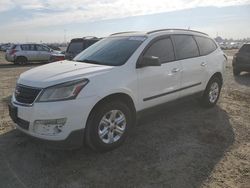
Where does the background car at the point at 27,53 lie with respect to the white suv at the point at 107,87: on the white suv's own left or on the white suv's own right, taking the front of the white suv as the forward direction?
on the white suv's own right

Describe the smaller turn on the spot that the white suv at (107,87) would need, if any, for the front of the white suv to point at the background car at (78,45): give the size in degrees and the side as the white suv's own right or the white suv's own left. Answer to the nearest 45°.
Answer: approximately 135° to the white suv's own right

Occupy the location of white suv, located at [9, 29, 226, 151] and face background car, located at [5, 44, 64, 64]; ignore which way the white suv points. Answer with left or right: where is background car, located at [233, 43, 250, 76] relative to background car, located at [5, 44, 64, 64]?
right

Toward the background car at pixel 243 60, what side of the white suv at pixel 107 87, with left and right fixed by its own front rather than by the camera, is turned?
back

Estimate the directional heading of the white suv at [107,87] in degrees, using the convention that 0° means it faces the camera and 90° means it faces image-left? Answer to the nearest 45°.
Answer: approximately 45°

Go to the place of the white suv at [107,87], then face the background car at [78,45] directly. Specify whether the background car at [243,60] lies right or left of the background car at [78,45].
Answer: right
